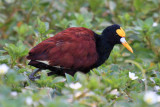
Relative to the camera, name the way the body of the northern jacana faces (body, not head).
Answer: to the viewer's right
